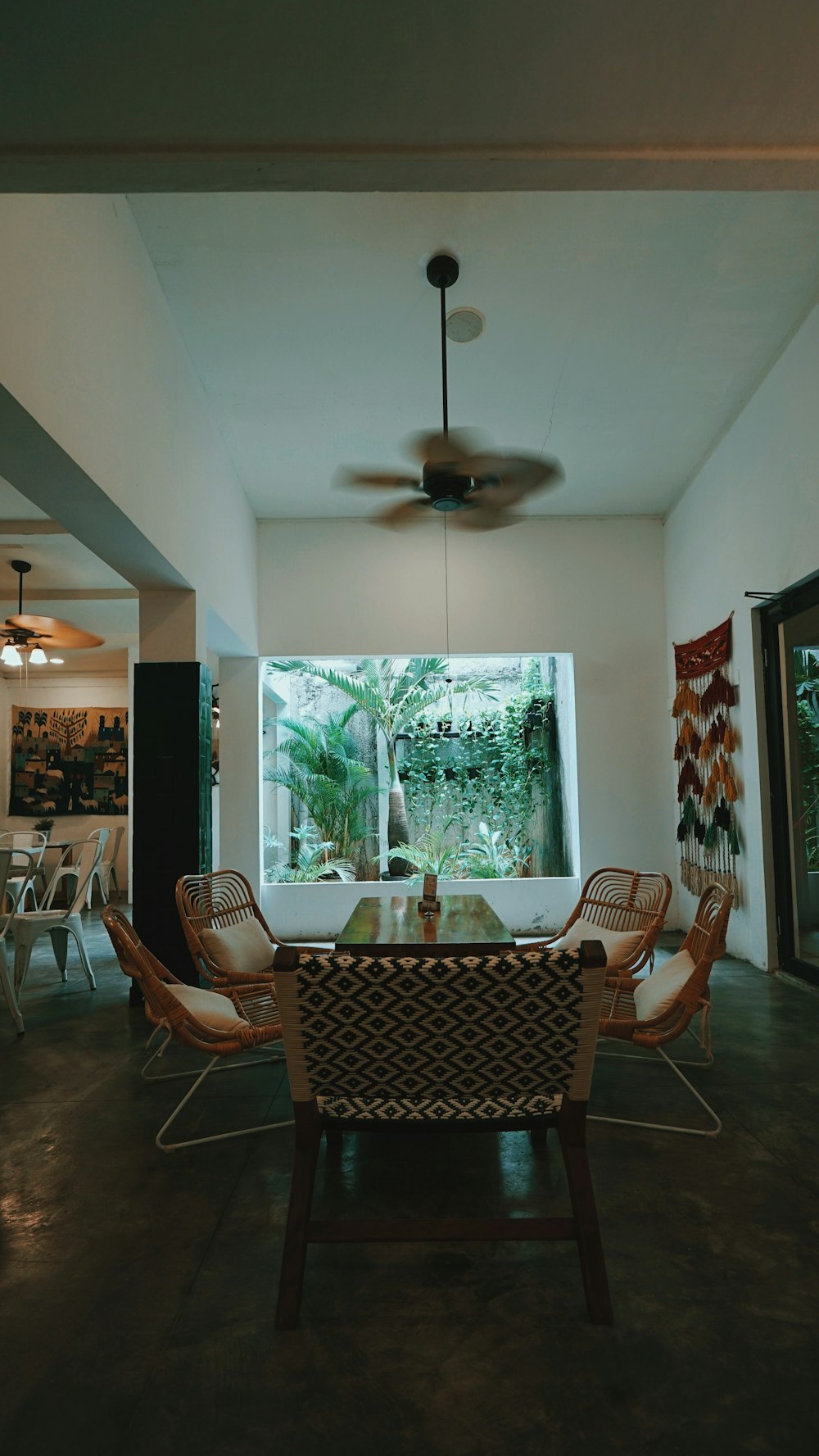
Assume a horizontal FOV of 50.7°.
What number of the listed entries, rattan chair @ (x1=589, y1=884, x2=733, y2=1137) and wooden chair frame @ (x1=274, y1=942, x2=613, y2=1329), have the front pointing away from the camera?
1

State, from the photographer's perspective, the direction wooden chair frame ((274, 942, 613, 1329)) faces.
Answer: facing away from the viewer

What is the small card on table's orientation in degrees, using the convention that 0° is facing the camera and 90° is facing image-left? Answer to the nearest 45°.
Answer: approximately 0°

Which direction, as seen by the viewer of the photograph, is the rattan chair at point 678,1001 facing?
facing to the left of the viewer

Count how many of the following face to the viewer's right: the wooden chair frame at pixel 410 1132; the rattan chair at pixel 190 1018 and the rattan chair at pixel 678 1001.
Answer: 1

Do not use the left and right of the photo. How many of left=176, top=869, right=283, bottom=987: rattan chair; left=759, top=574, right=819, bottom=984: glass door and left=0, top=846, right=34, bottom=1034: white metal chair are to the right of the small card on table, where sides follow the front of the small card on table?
2

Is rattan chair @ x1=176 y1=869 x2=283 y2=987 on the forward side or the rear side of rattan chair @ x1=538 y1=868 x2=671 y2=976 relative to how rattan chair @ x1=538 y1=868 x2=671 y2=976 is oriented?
on the forward side

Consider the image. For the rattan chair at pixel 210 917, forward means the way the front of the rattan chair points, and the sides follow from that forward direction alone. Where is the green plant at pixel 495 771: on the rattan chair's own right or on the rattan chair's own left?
on the rattan chair's own left

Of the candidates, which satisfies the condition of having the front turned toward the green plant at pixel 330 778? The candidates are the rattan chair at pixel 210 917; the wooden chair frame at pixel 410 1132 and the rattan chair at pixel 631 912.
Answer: the wooden chair frame

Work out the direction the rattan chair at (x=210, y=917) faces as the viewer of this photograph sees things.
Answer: facing the viewer and to the right of the viewer

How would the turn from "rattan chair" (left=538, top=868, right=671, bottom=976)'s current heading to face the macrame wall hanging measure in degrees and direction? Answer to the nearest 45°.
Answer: approximately 135° to its right

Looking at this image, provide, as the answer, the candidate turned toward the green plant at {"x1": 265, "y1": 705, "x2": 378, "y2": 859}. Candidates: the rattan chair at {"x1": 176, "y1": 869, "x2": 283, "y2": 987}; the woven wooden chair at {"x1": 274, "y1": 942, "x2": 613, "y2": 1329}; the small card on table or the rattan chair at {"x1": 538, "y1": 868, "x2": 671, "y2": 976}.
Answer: the woven wooden chair at {"x1": 274, "y1": 942, "x2": 613, "y2": 1329}

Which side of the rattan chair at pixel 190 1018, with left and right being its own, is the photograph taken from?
right

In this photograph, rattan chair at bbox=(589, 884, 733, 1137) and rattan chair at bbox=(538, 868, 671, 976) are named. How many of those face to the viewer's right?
0

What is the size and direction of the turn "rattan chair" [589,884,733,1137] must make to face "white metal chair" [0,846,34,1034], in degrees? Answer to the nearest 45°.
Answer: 0° — it already faces it

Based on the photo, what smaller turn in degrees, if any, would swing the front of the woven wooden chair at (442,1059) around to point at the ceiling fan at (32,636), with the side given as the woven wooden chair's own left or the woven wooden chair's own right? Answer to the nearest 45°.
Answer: approximately 45° to the woven wooden chair's own left
